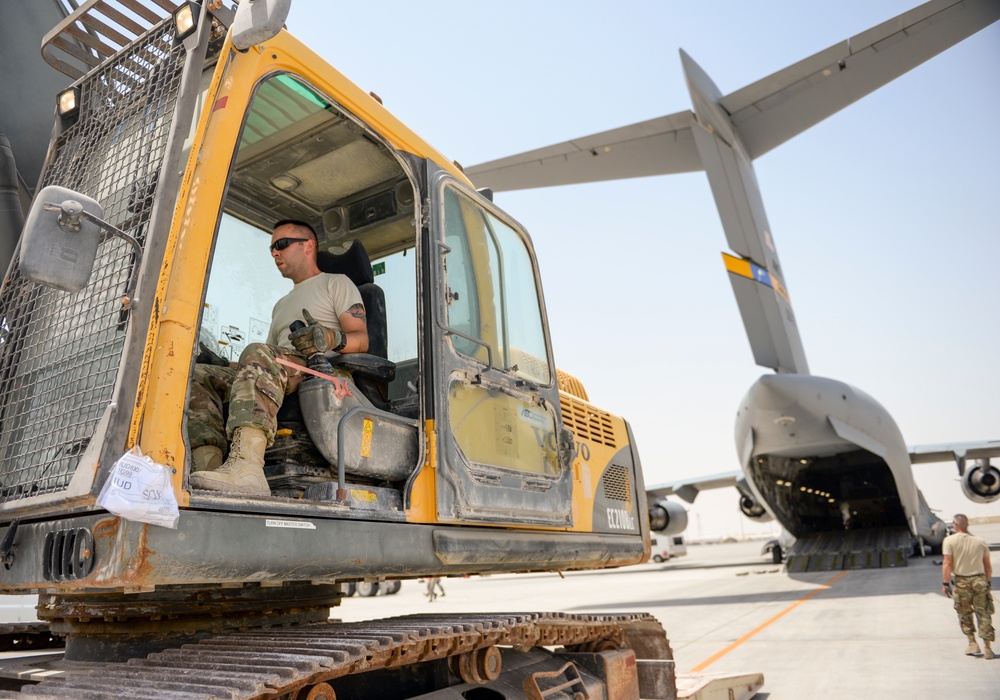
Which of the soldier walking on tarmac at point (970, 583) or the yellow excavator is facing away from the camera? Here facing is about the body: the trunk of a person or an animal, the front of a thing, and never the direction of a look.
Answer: the soldier walking on tarmac

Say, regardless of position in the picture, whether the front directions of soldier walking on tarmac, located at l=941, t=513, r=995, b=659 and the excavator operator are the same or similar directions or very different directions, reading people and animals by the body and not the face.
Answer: very different directions

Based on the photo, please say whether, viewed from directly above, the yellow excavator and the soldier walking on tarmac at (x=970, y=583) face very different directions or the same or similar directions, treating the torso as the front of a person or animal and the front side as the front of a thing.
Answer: very different directions

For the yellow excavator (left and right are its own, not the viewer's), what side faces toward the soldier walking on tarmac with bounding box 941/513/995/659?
back

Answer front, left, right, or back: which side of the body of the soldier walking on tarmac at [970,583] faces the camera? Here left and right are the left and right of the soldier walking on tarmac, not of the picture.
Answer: back

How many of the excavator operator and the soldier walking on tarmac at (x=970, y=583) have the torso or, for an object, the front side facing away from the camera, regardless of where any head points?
1

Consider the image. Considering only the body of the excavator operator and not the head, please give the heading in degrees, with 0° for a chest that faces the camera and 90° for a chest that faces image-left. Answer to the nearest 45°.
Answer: approximately 45°

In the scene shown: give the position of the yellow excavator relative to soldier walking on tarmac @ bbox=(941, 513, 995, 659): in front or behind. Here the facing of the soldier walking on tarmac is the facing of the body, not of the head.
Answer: behind

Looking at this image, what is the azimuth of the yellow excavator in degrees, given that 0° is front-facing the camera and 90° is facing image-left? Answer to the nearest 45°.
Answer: approximately 45°

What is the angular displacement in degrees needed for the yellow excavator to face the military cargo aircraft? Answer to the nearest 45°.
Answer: approximately 180°
